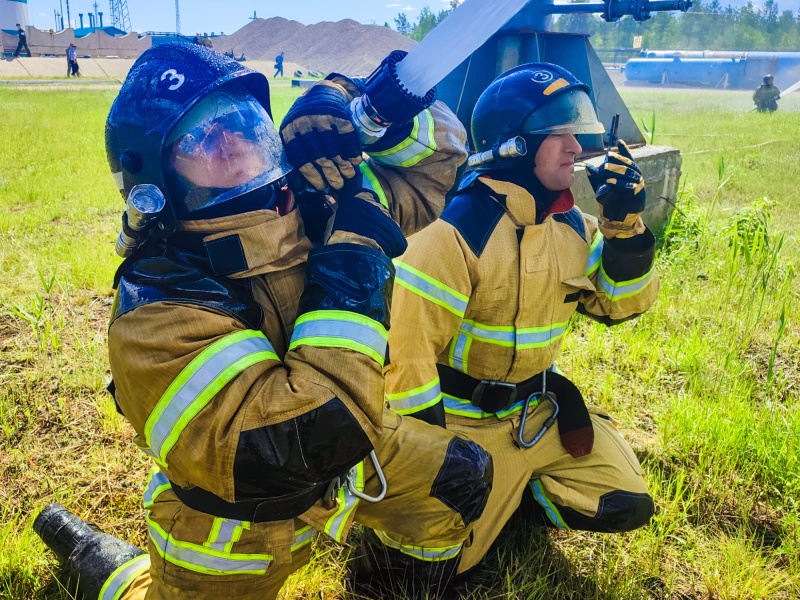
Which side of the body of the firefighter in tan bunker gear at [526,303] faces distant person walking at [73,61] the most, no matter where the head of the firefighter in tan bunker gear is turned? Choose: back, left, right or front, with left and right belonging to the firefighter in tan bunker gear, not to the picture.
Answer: back

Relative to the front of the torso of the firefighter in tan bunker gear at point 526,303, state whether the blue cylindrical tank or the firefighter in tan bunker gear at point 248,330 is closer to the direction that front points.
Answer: the firefighter in tan bunker gear

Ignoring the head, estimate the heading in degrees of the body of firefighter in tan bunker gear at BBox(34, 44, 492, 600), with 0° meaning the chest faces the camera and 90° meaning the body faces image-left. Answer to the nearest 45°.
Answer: approximately 315°

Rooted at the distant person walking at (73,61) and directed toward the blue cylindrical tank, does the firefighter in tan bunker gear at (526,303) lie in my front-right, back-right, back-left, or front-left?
front-right

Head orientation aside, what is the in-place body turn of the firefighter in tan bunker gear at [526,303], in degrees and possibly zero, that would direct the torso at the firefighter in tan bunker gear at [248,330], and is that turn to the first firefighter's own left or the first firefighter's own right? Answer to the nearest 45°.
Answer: approximately 90° to the first firefighter's own right

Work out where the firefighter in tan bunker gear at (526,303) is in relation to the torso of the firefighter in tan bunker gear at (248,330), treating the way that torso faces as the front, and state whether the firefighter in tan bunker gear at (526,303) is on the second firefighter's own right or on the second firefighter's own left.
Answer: on the second firefighter's own left

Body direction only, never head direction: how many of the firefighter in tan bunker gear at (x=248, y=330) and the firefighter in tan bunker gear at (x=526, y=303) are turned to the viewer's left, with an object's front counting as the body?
0

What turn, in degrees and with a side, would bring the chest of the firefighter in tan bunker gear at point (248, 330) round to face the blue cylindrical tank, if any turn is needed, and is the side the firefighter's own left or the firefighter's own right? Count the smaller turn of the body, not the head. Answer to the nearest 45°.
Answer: approximately 90° to the firefighter's own left

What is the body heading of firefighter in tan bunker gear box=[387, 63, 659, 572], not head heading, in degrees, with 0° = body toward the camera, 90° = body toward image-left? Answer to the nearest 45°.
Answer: approximately 315°

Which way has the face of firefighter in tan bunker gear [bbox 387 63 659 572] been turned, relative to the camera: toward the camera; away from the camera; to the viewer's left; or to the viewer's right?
to the viewer's right

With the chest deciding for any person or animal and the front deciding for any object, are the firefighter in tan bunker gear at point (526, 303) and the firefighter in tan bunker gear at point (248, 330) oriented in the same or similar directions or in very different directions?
same or similar directions
